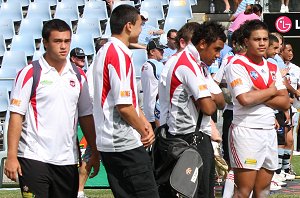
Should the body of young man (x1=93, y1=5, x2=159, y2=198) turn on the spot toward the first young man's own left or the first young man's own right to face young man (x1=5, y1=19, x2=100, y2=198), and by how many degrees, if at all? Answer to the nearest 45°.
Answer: approximately 180°

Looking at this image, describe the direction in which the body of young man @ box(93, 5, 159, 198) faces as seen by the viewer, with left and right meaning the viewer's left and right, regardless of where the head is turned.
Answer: facing to the right of the viewer
